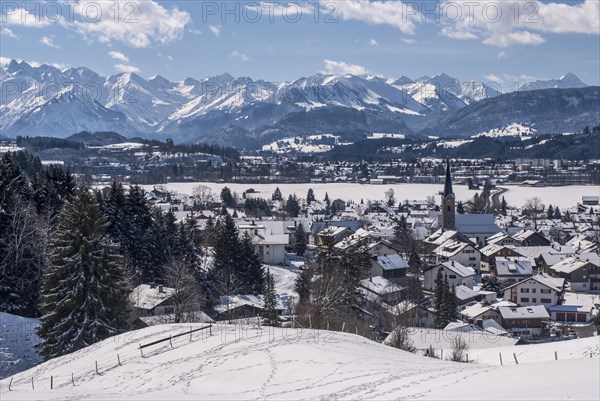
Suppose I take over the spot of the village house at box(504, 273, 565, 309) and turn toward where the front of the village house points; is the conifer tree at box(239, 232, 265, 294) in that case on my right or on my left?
on my right

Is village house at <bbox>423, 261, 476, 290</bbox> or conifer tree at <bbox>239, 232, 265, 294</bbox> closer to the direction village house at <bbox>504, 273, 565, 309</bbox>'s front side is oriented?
the conifer tree

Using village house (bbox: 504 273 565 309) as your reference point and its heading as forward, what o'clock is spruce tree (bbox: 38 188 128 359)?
The spruce tree is roughly at 1 o'clock from the village house.

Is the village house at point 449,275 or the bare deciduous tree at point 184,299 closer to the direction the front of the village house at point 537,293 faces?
the bare deciduous tree

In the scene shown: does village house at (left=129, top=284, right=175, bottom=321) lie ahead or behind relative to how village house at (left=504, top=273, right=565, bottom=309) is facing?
ahead

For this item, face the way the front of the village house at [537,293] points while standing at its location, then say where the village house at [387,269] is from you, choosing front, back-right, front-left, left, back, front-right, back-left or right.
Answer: right

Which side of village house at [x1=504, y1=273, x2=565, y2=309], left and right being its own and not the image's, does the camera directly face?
front

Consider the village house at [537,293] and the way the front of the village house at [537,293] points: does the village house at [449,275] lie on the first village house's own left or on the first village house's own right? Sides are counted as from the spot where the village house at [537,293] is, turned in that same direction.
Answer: on the first village house's own right

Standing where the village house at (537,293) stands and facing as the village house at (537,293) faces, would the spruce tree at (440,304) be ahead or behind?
ahead

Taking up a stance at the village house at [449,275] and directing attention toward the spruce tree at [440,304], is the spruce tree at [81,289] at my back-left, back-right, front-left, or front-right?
front-right
